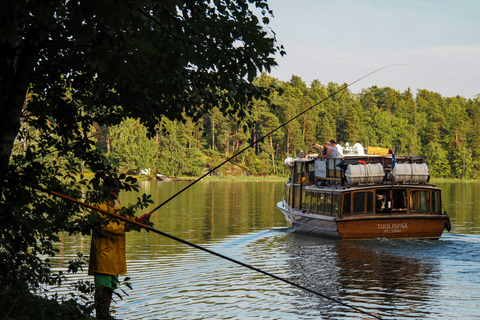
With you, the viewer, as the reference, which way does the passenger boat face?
facing away from the viewer and to the left of the viewer

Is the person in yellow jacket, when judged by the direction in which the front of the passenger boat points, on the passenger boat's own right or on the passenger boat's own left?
on the passenger boat's own left

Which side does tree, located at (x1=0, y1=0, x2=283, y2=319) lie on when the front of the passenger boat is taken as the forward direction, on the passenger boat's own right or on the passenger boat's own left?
on the passenger boat's own left
